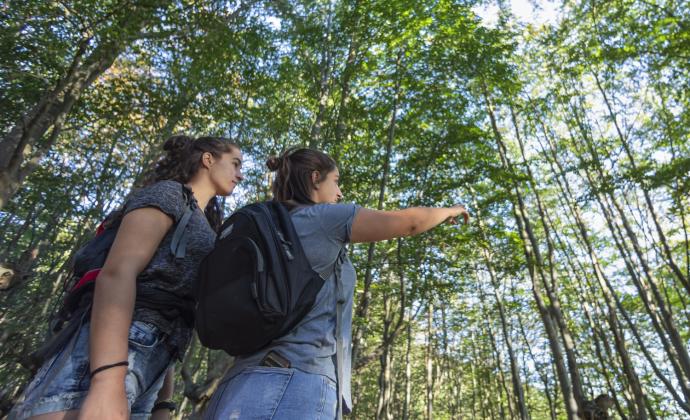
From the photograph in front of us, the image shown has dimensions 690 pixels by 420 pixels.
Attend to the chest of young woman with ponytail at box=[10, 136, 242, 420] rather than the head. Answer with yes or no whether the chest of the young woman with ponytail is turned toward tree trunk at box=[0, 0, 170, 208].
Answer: no

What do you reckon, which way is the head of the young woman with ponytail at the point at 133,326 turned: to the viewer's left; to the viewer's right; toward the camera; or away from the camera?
to the viewer's right

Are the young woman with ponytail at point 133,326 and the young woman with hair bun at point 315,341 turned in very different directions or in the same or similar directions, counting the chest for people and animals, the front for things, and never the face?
same or similar directions

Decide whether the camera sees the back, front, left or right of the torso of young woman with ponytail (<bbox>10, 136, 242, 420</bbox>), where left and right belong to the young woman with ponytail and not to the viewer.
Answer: right

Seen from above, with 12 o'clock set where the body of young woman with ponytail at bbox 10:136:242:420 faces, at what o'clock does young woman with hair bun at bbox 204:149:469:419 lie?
young woman with hair bun at bbox 204:149:469:419 is roughly at 1 o'clock from young woman with ponytail at bbox 10:136:242:420.

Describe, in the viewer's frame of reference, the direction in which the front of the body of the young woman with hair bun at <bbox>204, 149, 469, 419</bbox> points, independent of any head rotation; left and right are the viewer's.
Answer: facing away from the viewer and to the right of the viewer

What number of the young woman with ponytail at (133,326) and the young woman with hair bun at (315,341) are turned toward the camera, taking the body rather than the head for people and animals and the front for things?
0

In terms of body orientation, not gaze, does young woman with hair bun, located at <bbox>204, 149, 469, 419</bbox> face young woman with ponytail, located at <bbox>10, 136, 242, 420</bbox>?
no

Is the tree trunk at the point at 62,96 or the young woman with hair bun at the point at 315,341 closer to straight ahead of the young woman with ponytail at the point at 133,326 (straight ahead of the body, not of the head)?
the young woman with hair bun

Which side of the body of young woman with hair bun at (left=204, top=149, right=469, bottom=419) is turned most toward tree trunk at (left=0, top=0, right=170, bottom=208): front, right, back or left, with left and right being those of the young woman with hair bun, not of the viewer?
left

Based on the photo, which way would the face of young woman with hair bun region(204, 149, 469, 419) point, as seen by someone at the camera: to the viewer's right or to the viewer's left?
to the viewer's right
